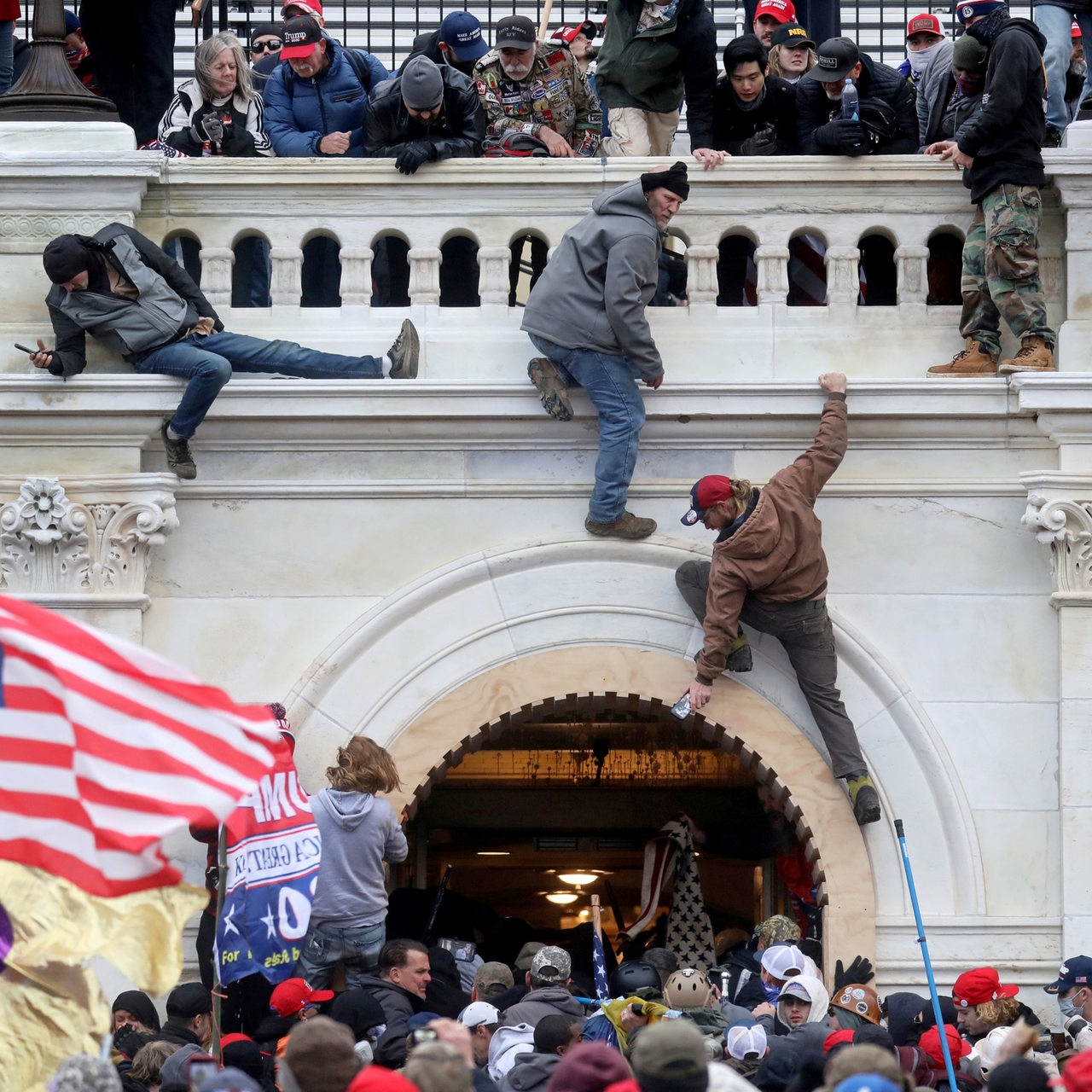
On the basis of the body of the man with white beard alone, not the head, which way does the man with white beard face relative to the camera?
toward the camera

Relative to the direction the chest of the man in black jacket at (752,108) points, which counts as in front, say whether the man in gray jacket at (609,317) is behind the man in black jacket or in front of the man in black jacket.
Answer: in front

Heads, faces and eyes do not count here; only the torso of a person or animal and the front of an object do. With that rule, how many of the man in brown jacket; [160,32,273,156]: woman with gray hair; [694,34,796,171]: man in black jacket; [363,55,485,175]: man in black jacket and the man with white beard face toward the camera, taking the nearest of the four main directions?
4

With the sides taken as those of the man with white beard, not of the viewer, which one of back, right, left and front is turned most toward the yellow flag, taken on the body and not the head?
front

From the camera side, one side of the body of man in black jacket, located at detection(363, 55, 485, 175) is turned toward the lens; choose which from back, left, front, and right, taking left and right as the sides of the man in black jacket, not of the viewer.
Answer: front

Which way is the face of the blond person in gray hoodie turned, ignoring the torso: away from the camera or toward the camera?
away from the camera

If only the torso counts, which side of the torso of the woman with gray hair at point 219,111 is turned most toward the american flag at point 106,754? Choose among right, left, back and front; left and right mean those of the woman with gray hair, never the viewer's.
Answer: front

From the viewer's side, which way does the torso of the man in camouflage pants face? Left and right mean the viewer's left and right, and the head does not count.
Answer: facing to the left of the viewer

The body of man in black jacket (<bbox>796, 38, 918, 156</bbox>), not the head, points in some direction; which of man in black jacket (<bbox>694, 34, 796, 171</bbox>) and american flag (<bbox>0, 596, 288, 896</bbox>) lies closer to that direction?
the american flag

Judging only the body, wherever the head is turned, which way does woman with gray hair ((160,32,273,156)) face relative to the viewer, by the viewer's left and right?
facing the viewer

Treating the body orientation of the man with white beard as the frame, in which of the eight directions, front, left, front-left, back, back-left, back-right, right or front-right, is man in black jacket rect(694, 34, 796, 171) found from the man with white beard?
left

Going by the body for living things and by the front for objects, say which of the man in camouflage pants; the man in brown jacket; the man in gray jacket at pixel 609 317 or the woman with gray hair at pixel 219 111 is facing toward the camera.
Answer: the woman with gray hair

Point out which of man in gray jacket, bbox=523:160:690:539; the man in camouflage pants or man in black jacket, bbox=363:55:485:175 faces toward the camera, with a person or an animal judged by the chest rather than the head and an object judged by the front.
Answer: the man in black jacket
